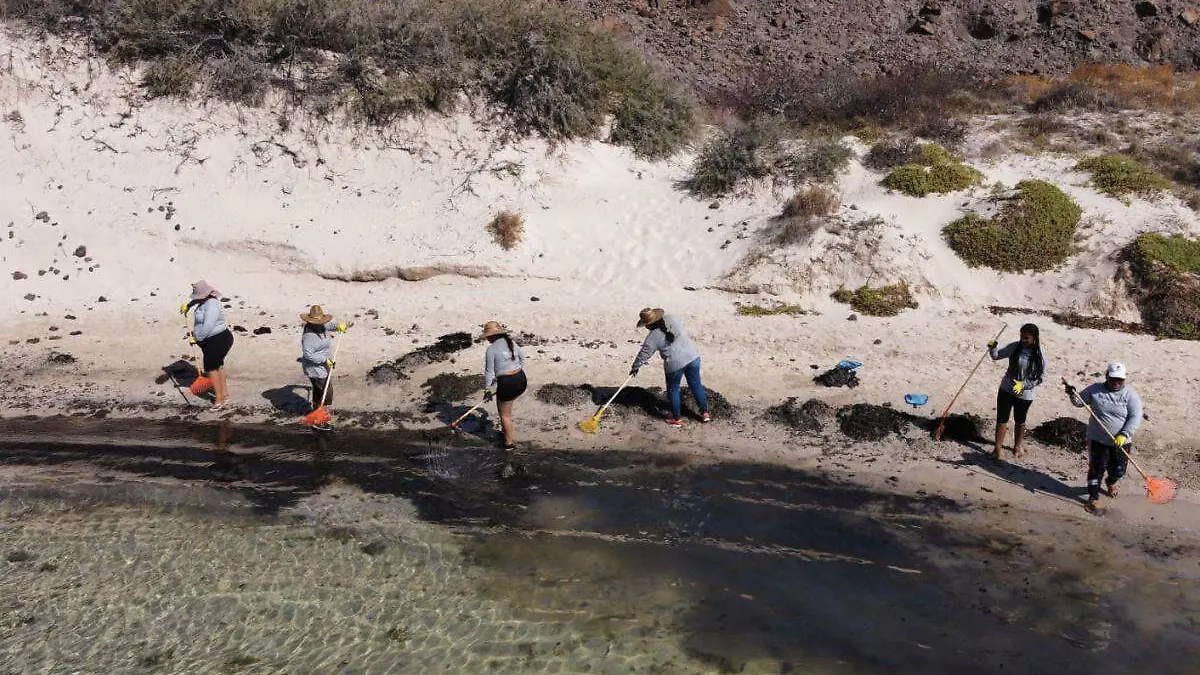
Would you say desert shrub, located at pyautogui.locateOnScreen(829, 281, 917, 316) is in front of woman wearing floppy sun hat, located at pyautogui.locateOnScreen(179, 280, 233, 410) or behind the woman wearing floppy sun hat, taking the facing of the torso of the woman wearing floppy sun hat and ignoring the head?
behind

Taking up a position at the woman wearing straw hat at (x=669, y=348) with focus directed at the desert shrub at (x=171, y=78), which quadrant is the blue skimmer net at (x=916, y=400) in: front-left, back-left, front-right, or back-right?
back-right

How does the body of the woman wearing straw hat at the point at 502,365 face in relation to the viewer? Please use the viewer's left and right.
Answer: facing away from the viewer and to the left of the viewer

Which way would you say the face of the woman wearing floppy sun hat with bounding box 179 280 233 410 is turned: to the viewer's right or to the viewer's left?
to the viewer's left

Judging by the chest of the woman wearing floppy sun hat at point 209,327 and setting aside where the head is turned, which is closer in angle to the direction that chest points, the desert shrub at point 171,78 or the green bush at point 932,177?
the desert shrub

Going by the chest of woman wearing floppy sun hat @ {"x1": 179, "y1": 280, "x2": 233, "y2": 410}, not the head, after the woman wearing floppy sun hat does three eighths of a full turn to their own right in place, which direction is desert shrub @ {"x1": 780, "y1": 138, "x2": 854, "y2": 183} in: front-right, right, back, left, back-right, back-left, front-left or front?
front-right

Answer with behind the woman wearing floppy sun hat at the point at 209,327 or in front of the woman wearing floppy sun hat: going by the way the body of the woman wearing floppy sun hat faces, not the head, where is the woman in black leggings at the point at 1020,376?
behind

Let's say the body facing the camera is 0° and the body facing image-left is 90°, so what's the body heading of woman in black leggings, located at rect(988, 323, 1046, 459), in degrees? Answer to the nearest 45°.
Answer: approximately 45°

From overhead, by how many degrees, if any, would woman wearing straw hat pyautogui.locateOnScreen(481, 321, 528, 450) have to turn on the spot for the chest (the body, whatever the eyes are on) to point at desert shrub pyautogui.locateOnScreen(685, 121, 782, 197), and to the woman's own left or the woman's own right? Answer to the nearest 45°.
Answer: approximately 90° to the woman's own right

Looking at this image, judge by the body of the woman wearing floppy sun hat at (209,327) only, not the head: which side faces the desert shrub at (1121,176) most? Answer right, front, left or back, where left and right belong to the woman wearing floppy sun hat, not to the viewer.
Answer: back

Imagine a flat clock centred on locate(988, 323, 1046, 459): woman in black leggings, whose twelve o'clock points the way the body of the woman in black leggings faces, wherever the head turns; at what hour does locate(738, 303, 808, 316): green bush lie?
The green bush is roughly at 3 o'clock from the woman in black leggings.

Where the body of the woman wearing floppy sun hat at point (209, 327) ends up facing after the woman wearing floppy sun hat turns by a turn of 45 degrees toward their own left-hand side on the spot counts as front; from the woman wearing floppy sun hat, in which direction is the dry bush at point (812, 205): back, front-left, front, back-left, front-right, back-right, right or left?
back-left

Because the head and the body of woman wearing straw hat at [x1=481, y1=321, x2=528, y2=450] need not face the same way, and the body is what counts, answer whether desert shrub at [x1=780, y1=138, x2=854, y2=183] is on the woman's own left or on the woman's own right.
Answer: on the woman's own right

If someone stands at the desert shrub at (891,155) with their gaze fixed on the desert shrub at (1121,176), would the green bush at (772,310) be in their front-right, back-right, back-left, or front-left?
back-right

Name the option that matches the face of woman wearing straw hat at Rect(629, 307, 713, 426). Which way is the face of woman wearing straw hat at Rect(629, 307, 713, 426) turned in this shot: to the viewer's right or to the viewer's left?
to the viewer's left
